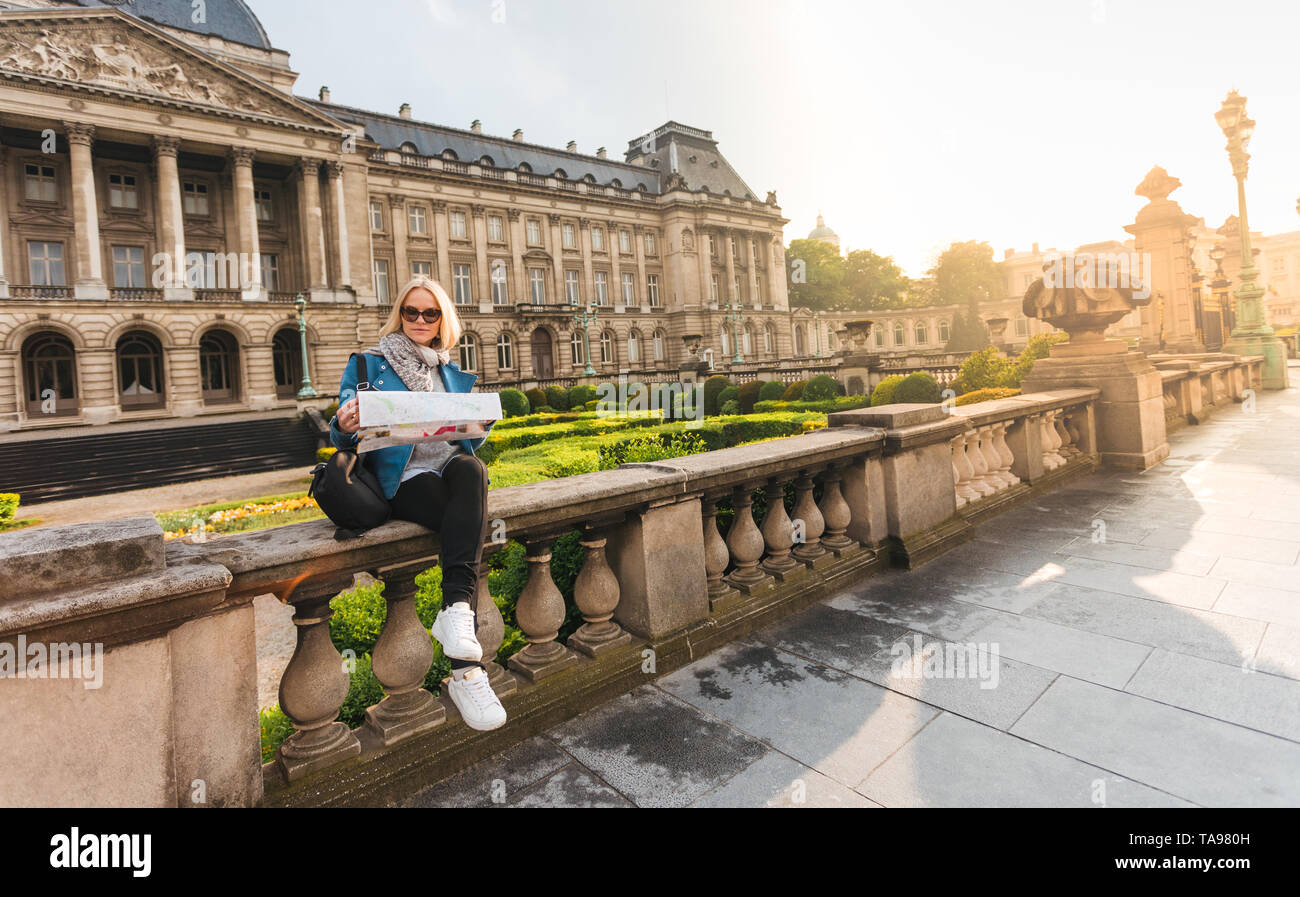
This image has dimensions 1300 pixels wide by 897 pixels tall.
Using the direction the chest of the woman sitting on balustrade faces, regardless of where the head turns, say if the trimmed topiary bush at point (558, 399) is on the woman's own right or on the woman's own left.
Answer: on the woman's own left

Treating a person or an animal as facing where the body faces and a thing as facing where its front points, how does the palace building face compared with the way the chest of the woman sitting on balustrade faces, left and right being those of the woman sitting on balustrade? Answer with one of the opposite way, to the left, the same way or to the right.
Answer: the same way

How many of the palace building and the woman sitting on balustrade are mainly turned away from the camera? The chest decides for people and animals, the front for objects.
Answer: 0

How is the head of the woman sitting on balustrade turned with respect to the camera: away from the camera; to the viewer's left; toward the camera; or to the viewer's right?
toward the camera

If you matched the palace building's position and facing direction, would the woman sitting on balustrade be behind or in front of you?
in front

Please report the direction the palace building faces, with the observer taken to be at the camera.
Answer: facing the viewer and to the right of the viewer

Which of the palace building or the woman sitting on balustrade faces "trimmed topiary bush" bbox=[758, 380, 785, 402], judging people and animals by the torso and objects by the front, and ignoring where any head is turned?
the palace building

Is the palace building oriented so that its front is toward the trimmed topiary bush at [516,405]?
yes

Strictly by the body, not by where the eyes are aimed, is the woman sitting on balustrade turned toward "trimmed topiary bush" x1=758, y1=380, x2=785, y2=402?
no

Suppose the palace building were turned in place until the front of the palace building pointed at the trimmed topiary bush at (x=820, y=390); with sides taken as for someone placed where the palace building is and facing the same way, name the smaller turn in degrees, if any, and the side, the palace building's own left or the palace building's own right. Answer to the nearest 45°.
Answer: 0° — it already faces it

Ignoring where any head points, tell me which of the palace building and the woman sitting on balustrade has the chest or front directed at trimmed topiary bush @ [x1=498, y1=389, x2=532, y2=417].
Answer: the palace building

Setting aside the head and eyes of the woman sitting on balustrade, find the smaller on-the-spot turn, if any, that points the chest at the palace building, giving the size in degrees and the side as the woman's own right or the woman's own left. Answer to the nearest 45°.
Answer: approximately 135° to the woman's own left
